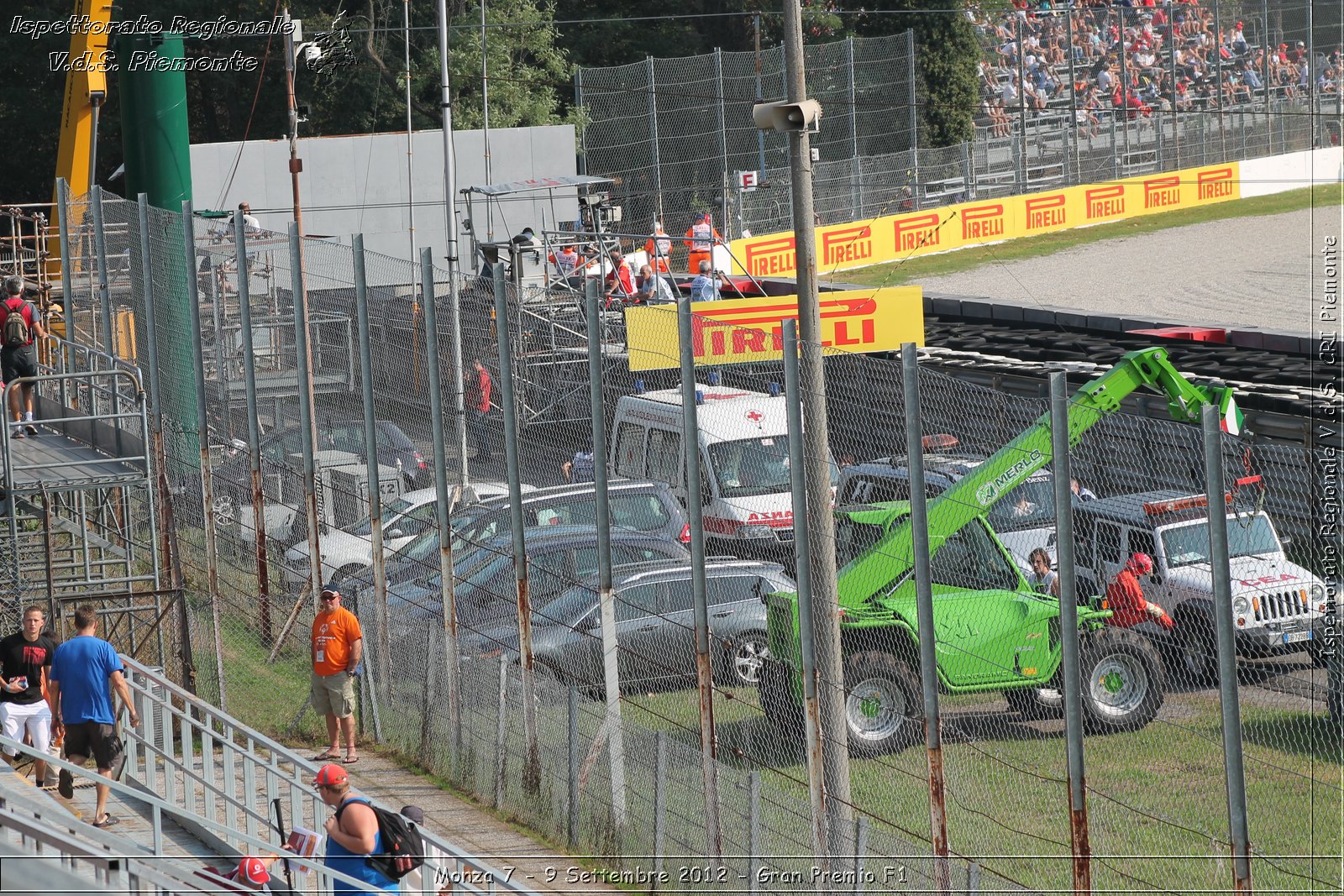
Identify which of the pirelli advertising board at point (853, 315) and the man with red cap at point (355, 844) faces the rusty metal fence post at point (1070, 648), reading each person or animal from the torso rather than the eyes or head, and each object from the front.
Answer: the pirelli advertising board

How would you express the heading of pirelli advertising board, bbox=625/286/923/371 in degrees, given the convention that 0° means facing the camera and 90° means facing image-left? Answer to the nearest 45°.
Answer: approximately 0°

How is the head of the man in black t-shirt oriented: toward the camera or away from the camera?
toward the camera

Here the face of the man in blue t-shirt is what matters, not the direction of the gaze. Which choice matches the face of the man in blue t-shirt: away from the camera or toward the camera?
away from the camera

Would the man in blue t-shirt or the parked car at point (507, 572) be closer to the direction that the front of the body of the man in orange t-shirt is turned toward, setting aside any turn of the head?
the man in blue t-shirt

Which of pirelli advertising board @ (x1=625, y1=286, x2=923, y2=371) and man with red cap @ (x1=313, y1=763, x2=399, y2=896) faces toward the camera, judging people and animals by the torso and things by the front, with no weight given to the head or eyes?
the pirelli advertising board

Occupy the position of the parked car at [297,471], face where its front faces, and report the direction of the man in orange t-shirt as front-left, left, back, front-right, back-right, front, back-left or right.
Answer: front-left

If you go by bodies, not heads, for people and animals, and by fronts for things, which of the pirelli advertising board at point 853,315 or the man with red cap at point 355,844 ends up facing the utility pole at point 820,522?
the pirelli advertising board

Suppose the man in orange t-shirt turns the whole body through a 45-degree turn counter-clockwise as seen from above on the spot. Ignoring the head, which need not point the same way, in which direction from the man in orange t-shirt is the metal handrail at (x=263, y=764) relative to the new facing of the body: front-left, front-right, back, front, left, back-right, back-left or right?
front

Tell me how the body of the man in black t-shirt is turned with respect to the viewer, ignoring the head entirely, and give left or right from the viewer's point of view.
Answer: facing the viewer

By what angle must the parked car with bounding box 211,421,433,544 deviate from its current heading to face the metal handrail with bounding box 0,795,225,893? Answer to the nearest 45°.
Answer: approximately 45° to its left

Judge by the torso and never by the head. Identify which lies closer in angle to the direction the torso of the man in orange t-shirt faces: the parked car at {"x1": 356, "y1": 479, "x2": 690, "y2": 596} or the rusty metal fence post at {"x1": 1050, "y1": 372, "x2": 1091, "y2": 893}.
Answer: the rusty metal fence post
